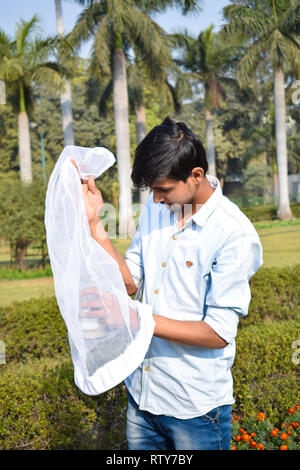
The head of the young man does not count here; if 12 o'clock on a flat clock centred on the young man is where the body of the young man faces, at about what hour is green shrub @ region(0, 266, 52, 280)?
The green shrub is roughly at 4 o'clock from the young man.

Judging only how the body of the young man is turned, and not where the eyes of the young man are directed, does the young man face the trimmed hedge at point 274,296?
no

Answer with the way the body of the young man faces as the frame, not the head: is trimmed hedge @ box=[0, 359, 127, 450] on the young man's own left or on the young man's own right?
on the young man's own right

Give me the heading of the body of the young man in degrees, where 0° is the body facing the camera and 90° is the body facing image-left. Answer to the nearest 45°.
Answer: approximately 45°

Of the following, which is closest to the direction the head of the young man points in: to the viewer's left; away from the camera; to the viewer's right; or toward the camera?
to the viewer's left

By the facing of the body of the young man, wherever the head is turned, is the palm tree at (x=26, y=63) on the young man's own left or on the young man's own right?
on the young man's own right

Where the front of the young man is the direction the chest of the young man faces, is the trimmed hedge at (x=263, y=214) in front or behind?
behind

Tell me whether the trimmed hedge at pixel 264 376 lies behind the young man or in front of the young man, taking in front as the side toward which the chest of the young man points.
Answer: behind
